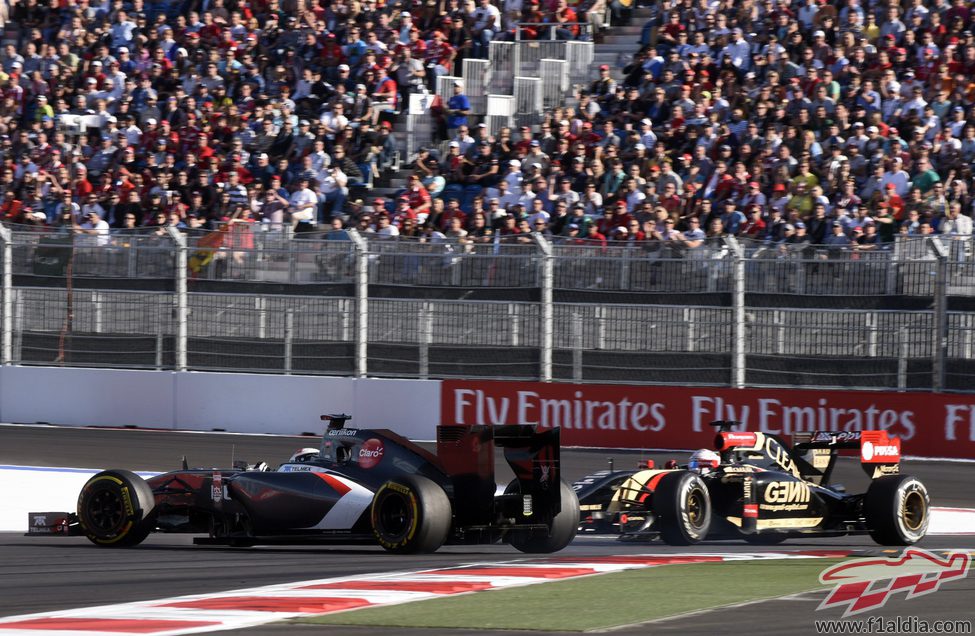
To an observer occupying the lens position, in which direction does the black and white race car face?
facing away from the viewer and to the left of the viewer

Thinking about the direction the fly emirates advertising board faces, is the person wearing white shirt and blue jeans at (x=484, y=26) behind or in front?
behind

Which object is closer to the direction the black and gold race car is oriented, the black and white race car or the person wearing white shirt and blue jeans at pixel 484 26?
the black and white race car

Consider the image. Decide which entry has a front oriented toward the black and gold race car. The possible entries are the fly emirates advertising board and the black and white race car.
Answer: the fly emirates advertising board

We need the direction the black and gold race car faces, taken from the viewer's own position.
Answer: facing the viewer and to the left of the viewer

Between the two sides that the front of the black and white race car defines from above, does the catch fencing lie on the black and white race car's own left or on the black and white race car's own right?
on the black and white race car's own right

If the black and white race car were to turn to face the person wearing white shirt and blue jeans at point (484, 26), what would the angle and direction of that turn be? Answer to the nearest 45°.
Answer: approximately 45° to its right

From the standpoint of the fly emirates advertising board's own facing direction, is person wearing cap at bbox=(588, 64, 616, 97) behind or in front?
behind

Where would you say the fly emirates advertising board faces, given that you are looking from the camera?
facing the viewer

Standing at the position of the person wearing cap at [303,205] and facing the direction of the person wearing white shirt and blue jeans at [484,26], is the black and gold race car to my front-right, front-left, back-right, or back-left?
back-right

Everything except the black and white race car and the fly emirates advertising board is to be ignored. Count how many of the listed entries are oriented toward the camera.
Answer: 1
